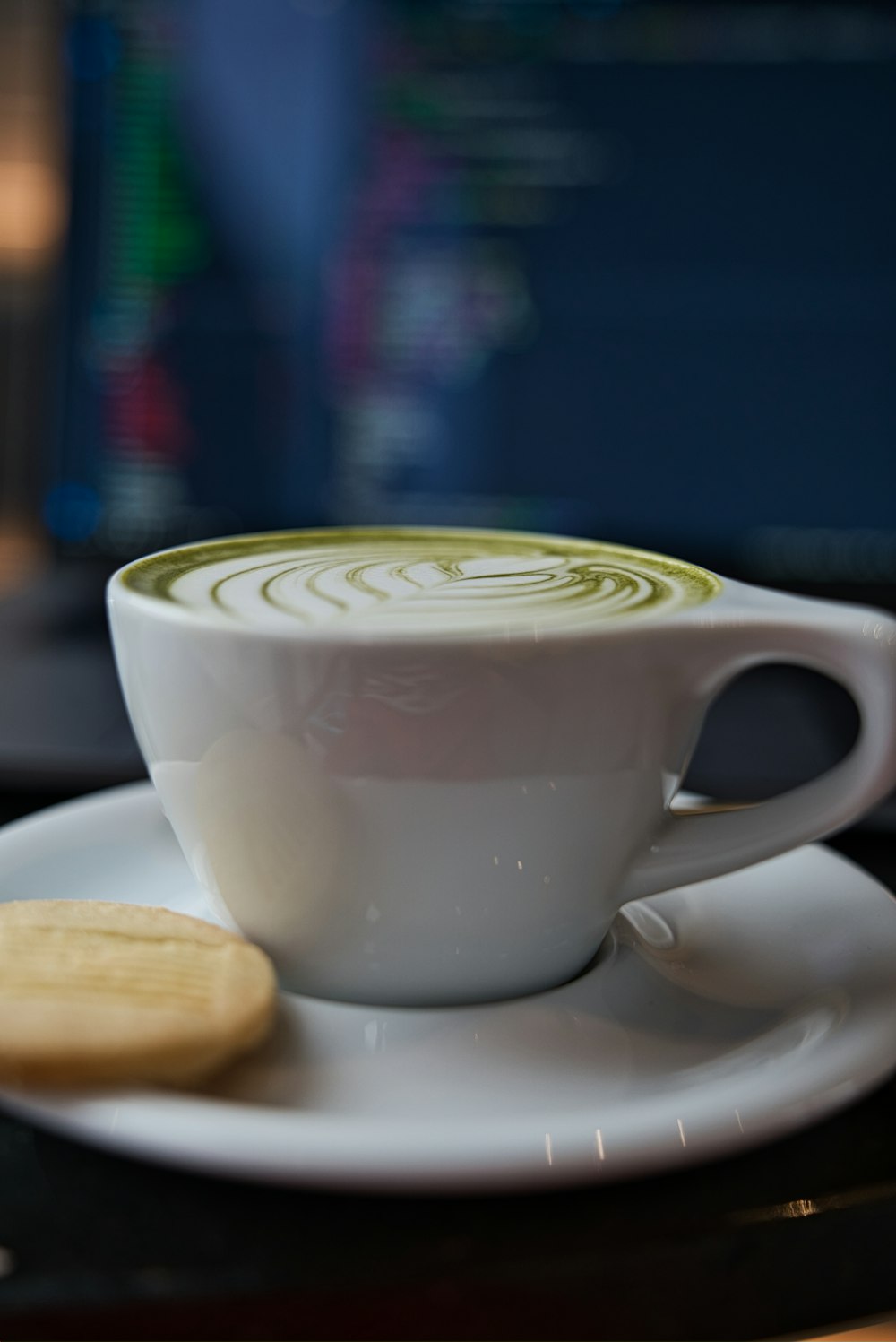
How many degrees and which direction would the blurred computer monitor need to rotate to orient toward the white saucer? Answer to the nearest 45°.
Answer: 0° — it already faces it

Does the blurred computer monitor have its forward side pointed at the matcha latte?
yes

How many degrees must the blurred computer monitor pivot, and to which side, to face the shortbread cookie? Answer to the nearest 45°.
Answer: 0° — it already faces it

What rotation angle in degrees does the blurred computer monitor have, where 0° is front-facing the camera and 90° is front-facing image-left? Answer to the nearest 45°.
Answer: approximately 0°
